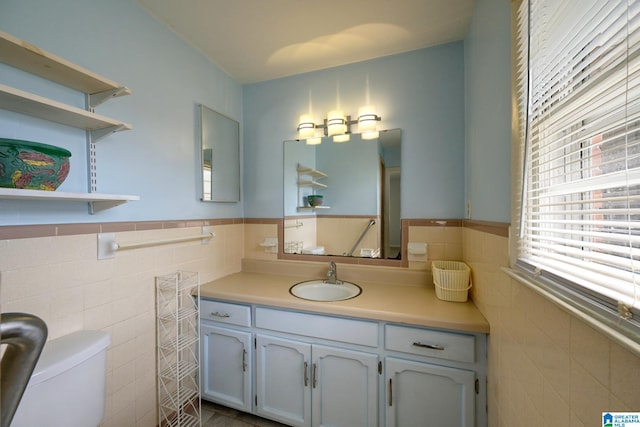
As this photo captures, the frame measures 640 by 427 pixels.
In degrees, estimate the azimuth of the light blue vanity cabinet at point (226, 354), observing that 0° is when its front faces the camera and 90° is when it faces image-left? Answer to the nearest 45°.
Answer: approximately 45°

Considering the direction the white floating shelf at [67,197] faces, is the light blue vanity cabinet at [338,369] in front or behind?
in front

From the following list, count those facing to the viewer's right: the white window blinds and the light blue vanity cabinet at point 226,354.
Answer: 0

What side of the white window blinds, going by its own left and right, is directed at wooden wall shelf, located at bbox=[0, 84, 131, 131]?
front

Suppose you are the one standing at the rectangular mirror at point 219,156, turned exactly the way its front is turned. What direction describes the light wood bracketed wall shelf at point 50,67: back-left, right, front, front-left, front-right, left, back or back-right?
right

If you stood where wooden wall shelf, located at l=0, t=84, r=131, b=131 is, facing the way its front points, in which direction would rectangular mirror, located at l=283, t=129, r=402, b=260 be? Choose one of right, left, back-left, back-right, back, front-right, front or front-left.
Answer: front-left

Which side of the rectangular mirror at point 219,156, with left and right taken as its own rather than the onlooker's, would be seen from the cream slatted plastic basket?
front

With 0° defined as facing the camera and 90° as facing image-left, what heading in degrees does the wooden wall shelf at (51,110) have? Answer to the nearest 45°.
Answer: approximately 315°

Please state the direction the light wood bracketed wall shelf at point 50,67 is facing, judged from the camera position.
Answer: facing the viewer and to the right of the viewer

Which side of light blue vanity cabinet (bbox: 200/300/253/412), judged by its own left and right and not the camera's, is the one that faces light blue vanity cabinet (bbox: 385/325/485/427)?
left

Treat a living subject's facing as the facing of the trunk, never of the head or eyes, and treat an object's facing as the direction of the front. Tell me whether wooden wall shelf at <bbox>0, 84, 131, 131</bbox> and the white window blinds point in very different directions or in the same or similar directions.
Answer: very different directions

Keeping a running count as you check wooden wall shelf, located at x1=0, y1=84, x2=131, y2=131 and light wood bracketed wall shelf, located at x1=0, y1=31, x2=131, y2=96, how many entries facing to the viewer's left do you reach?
0

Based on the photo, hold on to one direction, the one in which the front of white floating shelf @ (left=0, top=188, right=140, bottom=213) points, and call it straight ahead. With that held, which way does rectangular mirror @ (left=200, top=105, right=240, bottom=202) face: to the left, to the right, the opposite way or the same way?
the same way

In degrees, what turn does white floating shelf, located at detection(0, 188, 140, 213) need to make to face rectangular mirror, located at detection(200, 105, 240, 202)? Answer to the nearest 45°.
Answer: approximately 90° to its left
